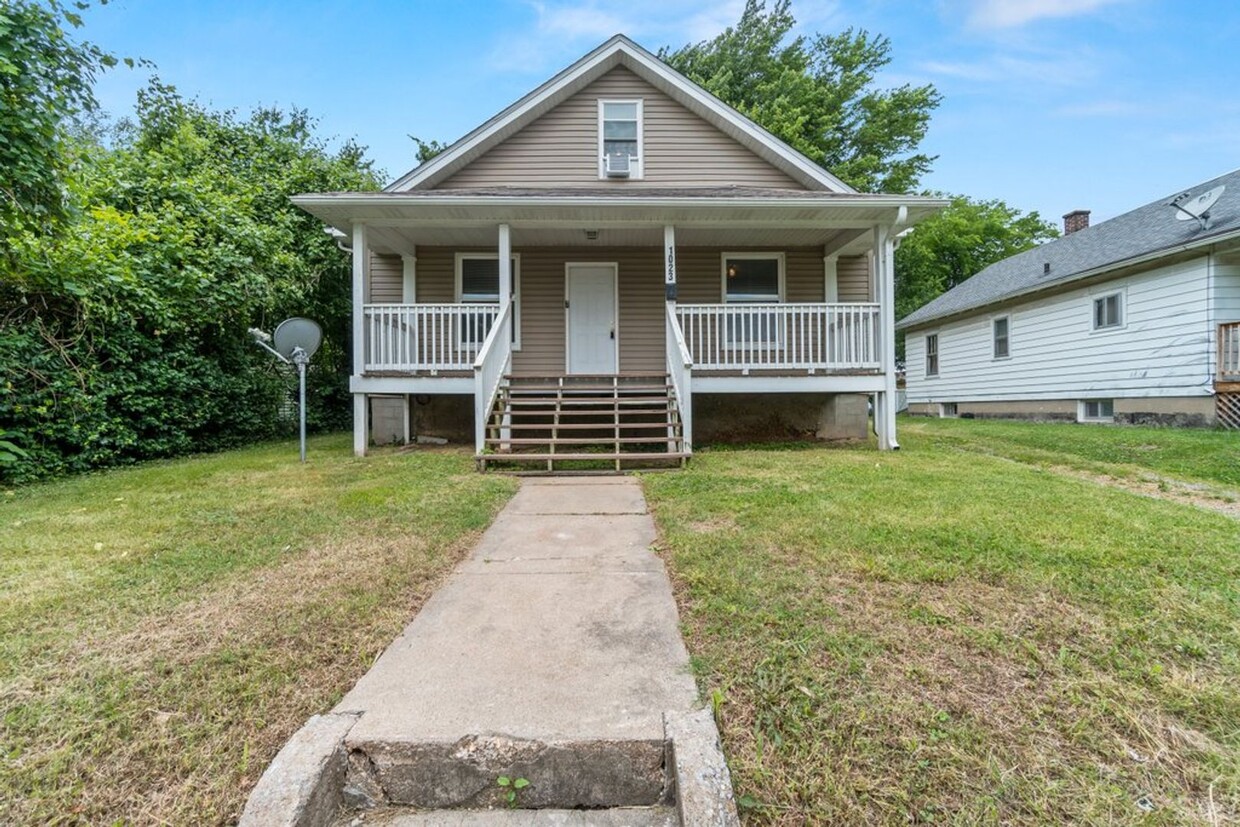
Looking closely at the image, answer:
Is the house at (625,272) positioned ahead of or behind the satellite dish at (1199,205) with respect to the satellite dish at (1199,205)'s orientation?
ahead

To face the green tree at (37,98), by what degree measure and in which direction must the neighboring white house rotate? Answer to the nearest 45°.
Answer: approximately 90° to its right

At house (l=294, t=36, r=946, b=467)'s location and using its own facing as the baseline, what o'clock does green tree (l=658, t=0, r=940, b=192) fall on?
The green tree is roughly at 7 o'clock from the house.

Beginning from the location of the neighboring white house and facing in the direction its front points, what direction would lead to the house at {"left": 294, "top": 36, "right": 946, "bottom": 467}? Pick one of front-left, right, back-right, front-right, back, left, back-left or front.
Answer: right

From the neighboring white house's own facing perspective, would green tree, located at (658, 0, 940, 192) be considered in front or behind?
behind

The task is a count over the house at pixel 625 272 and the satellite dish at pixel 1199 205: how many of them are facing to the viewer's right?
0

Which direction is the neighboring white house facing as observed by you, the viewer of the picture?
facing the viewer and to the right of the viewer

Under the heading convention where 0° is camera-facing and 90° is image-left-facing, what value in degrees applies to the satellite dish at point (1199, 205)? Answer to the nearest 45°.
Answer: approximately 45°

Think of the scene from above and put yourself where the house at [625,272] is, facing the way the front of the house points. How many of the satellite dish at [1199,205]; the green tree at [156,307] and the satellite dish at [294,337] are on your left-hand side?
1

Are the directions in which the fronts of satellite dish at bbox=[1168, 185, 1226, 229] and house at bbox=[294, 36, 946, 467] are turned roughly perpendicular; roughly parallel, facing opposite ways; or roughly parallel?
roughly perpendicular

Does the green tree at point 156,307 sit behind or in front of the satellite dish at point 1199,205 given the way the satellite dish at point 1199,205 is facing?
in front
